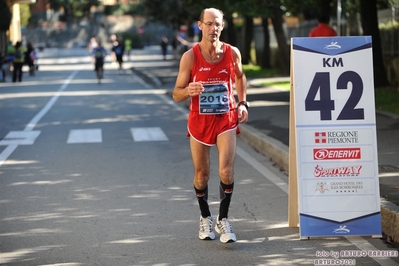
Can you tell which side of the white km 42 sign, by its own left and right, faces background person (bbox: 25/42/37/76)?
back

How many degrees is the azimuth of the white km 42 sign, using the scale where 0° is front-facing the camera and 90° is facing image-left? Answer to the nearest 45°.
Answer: approximately 0°

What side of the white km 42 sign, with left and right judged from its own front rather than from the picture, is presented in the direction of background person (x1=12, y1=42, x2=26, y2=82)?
back
